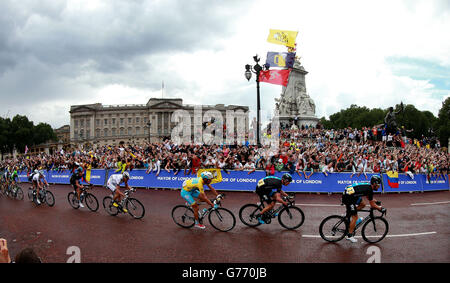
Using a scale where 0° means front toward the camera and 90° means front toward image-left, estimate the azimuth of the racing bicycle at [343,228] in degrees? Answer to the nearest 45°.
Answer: approximately 270°

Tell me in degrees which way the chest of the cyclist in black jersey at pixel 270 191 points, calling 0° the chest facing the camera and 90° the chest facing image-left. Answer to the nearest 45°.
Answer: approximately 270°

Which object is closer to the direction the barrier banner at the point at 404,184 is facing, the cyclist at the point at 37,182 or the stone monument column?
the cyclist

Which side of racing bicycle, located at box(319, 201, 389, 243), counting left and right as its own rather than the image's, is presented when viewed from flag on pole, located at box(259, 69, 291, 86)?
left

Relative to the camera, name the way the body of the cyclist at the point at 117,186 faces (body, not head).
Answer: to the viewer's right

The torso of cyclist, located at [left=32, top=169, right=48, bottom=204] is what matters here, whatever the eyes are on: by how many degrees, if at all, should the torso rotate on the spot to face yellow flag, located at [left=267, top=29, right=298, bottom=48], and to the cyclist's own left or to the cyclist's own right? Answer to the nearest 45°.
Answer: approximately 45° to the cyclist's own left

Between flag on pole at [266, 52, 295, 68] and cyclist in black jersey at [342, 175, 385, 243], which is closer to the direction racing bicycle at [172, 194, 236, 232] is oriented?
the cyclist in black jersey

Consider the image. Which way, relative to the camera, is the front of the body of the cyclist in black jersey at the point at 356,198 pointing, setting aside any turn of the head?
to the viewer's right

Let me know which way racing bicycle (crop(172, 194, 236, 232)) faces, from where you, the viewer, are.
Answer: facing to the right of the viewer

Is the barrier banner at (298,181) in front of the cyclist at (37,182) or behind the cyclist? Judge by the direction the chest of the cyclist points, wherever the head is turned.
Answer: in front

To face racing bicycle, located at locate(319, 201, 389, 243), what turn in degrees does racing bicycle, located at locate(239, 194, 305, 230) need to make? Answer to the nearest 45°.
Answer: approximately 45° to its right

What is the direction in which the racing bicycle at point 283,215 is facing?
to the viewer's right

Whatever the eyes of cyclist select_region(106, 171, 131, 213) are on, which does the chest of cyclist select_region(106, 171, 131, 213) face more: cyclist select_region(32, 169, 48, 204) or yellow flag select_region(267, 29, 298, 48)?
the yellow flag
